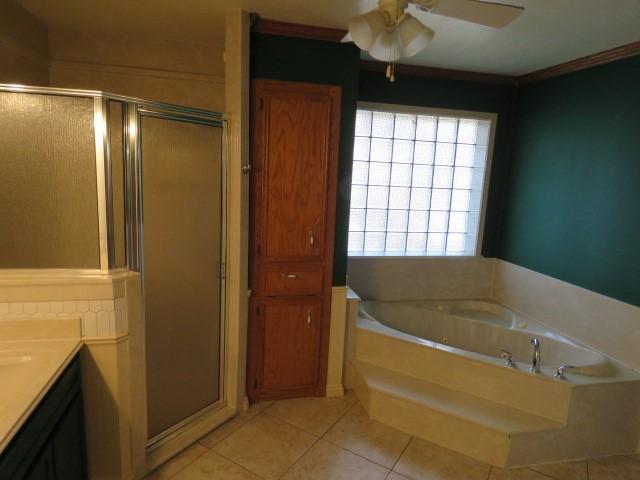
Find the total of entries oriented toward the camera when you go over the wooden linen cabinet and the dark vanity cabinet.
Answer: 1

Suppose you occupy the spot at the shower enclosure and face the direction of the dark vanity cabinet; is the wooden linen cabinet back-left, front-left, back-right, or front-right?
back-left

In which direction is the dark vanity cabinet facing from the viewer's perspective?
to the viewer's right

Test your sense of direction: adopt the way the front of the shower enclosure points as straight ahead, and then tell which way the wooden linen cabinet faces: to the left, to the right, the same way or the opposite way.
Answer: to the right

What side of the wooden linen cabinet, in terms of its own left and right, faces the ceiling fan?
front

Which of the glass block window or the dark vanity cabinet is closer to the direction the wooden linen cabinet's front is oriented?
the dark vanity cabinet

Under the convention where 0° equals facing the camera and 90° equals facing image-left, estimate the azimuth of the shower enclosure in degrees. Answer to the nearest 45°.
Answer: approximately 315°

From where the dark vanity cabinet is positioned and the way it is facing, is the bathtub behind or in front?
in front

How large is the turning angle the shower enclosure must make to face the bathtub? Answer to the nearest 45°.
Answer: approximately 45° to its left

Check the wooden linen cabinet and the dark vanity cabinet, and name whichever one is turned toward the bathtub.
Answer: the dark vanity cabinet

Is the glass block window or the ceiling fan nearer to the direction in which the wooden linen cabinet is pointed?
the ceiling fan

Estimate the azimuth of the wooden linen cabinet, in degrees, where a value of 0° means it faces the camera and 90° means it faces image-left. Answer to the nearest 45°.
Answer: approximately 0°
